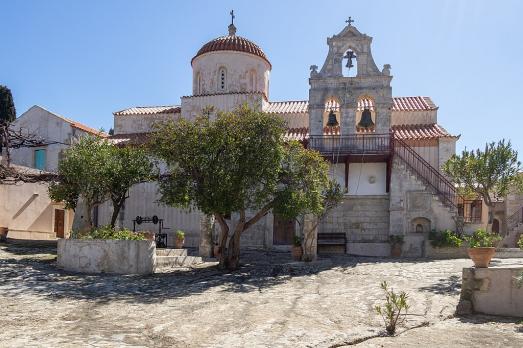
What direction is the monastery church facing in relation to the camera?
toward the camera

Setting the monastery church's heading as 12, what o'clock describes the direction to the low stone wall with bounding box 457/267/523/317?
The low stone wall is roughly at 12 o'clock from the monastery church.

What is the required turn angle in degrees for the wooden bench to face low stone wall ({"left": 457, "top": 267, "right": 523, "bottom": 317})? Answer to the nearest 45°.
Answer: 0° — it already faces it

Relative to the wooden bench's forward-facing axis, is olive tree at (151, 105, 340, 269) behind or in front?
in front

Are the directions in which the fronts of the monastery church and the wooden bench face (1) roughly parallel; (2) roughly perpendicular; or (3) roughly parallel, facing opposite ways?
roughly parallel

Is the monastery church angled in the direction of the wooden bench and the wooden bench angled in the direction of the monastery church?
no

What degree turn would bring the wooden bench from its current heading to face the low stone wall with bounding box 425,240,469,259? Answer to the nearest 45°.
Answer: approximately 45° to its left

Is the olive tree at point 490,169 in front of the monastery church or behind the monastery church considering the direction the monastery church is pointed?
in front

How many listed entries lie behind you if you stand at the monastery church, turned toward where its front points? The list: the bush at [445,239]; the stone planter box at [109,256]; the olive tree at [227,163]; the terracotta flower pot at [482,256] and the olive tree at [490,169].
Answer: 0

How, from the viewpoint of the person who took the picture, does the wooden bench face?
facing the viewer

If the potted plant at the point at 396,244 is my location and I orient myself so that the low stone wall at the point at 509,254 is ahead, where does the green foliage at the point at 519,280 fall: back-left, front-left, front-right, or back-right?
front-right

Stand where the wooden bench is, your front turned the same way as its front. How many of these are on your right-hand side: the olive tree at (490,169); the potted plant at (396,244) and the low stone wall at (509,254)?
0
